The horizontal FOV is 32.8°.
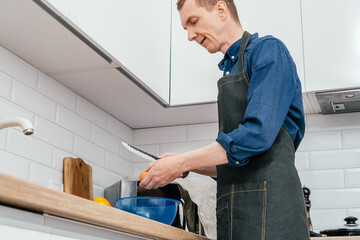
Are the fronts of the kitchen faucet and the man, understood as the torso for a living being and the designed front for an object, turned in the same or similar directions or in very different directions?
very different directions

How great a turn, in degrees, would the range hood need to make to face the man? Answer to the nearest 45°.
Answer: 0° — it already faces them

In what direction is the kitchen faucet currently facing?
to the viewer's right

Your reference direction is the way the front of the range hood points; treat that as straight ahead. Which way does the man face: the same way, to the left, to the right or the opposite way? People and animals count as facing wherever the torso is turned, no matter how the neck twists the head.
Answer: to the right

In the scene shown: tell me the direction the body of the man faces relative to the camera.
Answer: to the viewer's left

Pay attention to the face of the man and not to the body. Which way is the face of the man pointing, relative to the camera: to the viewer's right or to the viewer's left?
to the viewer's left

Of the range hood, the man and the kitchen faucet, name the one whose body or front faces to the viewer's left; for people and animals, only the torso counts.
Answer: the man

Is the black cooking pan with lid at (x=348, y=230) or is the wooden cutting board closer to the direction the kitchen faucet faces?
the black cooking pan with lid

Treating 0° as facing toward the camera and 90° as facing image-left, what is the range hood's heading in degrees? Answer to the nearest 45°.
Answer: approximately 0°

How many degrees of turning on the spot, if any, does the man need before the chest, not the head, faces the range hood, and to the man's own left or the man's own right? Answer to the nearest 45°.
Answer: approximately 135° to the man's own right
